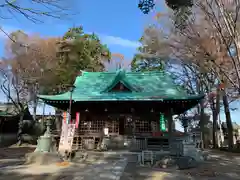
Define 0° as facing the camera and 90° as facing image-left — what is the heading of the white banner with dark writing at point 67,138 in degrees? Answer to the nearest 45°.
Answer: approximately 0°

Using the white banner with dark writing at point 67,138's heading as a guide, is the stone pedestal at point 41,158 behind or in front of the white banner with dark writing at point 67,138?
in front
